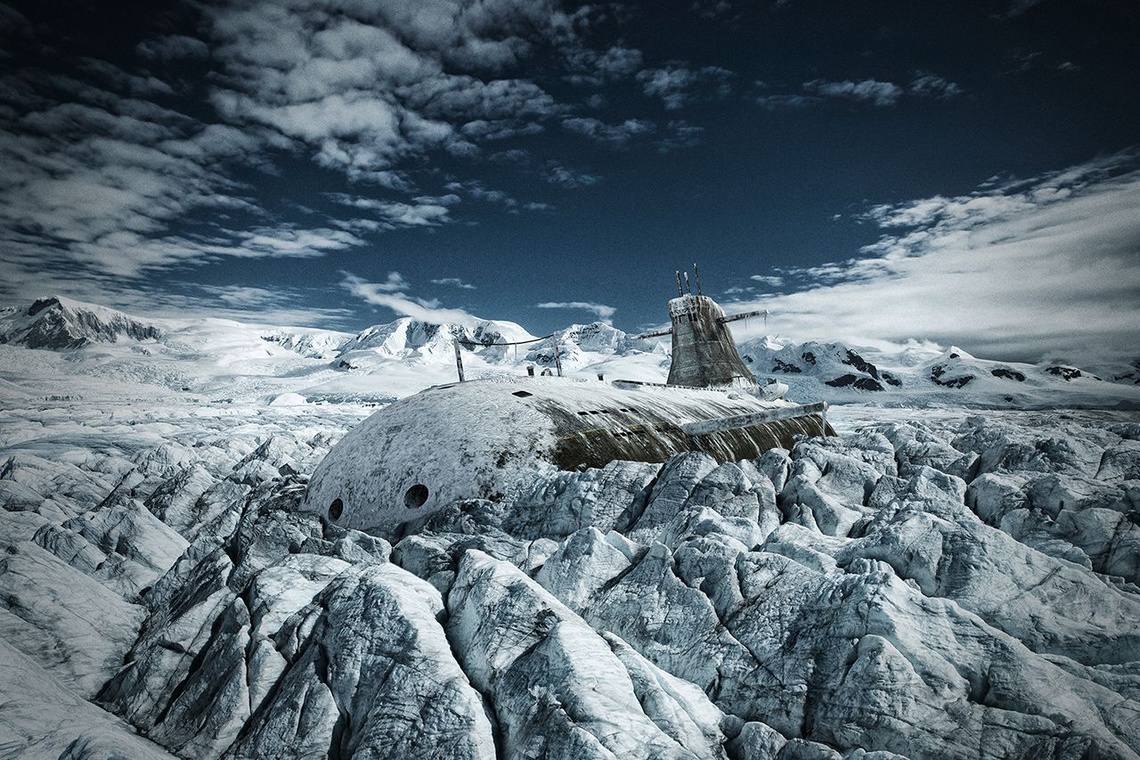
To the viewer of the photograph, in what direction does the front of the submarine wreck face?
facing the viewer and to the left of the viewer
